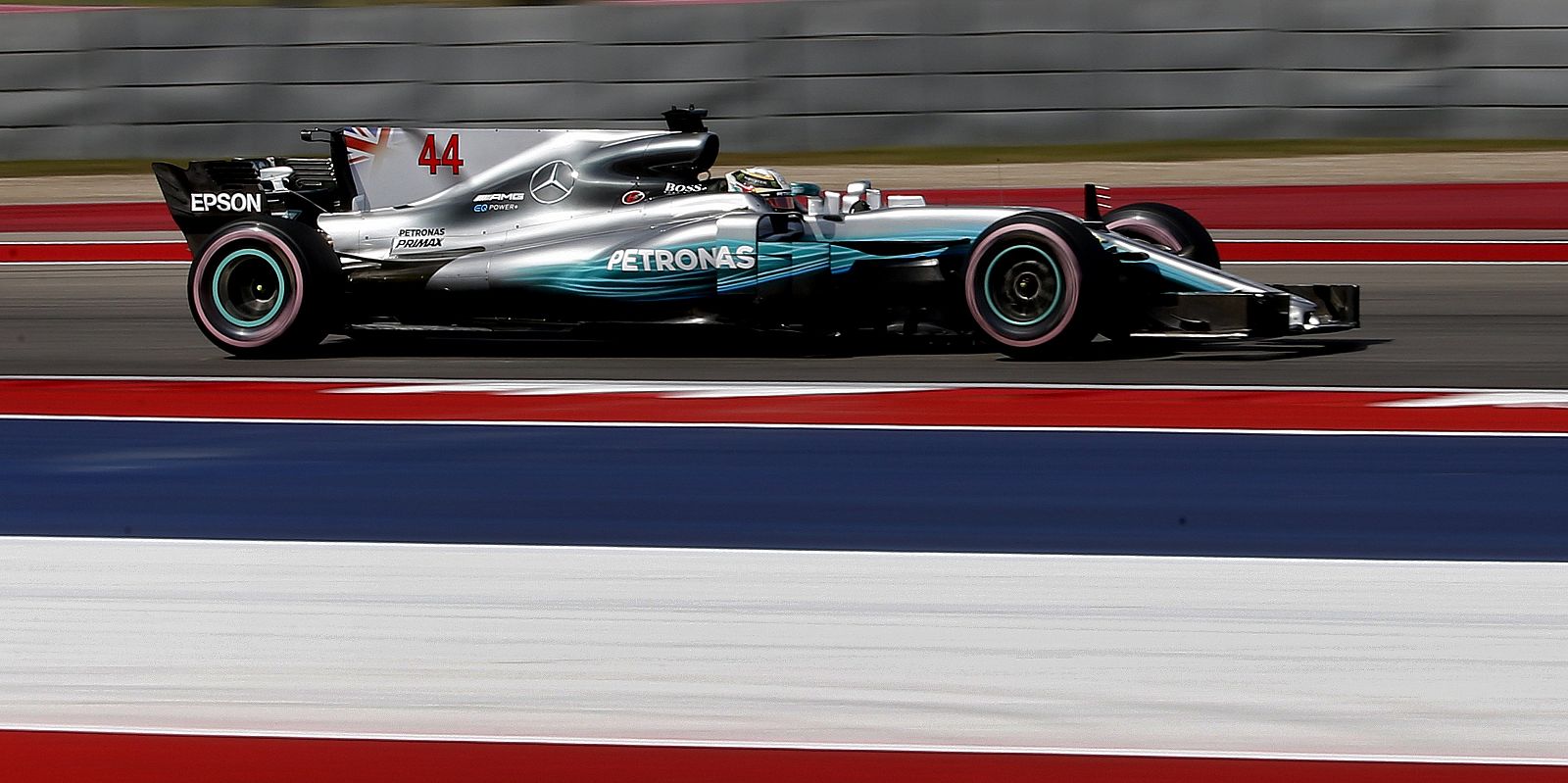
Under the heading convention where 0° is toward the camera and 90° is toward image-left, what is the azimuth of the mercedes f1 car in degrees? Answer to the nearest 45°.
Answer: approximately 270°
